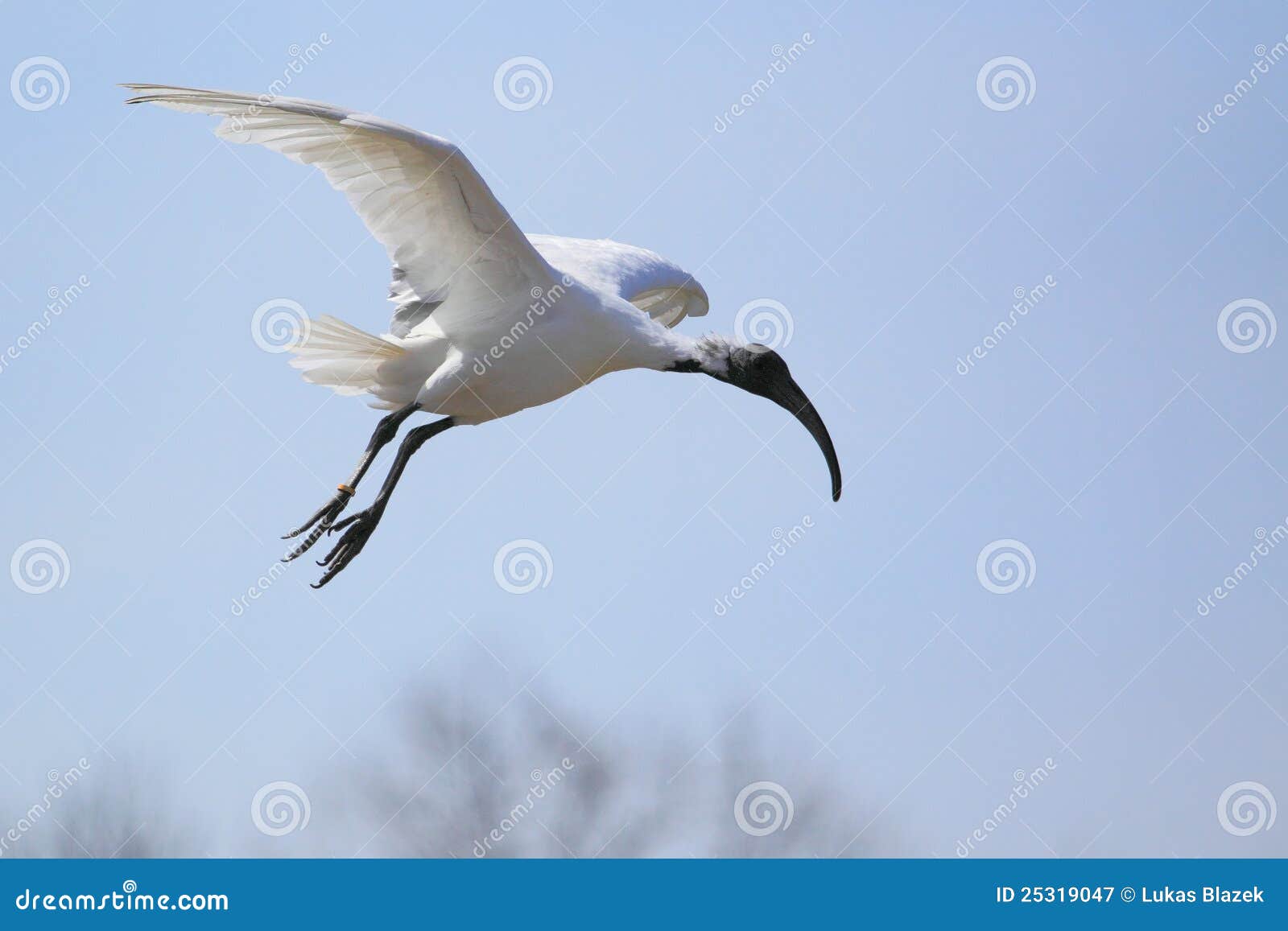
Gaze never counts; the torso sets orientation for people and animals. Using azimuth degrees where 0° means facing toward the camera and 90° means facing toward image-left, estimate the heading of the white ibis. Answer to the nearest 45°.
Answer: approximately 270°
